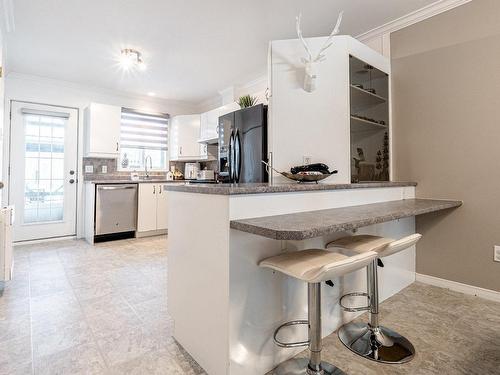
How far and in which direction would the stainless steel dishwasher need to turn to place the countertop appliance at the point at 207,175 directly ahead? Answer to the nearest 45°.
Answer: approximately 90° to its left

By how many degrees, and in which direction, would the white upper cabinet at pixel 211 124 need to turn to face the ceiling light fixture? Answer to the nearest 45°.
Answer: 0° — it already faces it

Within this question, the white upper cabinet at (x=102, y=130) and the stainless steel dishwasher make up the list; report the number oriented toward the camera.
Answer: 2

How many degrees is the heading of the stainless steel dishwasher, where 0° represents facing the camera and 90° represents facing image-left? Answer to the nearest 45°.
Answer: approximately 0°

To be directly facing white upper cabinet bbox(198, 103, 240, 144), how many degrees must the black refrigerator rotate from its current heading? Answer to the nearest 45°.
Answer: approximately 90° to its right

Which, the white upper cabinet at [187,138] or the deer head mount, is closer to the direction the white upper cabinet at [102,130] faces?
the deer head mount

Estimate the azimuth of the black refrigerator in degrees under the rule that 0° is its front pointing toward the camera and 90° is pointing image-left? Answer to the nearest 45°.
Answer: approximately 45°

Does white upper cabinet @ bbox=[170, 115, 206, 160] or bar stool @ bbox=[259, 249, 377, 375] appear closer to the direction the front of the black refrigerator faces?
the bar stool
